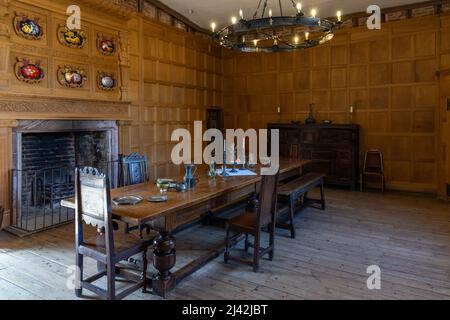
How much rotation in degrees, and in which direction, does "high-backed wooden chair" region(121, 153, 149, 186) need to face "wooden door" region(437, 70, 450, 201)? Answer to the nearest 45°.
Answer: approximately 45° to its left

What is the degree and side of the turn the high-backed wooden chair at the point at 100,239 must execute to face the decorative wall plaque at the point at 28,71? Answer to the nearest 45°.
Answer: approximately 45° to its left

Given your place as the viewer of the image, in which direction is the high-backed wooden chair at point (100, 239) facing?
facing away from the viewer and to the right of the viewer

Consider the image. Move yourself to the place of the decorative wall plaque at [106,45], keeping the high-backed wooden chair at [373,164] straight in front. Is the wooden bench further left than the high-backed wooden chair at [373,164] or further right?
right

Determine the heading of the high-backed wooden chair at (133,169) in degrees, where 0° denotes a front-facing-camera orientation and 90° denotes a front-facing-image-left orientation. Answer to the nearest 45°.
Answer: approximately 315°

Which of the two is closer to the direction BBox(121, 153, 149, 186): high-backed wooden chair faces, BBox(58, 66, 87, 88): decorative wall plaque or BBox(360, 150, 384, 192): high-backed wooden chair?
the high-backed wooden chair

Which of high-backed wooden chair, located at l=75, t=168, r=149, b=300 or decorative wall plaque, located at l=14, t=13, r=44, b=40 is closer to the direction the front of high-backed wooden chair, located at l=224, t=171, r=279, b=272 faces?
the decorative wall plaque

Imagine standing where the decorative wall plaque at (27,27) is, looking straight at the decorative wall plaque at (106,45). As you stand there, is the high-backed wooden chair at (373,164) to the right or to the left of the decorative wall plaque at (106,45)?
right

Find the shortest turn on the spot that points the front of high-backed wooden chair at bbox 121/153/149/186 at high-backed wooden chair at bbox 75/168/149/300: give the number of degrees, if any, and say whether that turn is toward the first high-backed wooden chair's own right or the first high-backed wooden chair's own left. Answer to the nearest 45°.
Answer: approximately 45° to the first high-backed wooden chair's own right

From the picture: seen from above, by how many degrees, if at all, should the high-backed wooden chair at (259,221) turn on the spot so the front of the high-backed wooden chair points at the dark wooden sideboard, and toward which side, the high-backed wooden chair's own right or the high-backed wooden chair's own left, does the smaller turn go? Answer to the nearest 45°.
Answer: approximately 45° to the high-backed wooden chair's own right

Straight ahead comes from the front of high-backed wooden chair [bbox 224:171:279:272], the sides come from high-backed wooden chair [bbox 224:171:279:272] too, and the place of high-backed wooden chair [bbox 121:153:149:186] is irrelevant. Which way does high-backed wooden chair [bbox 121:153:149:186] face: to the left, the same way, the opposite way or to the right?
the opposite way

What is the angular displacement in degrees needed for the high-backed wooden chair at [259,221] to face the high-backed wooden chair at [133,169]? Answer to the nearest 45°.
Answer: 0° — it already faces it
